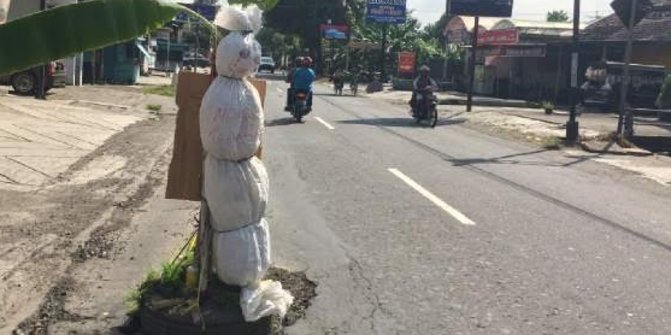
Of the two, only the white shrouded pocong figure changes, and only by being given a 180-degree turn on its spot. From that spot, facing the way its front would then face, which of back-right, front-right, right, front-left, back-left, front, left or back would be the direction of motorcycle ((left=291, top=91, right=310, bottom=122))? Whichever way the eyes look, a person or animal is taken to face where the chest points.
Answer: front-right

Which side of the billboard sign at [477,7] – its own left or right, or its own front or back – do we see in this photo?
front

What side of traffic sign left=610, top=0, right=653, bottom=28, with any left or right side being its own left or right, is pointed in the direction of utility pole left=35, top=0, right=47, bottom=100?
left

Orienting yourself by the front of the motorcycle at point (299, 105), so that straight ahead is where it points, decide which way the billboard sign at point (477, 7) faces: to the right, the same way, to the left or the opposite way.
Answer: the opposite way

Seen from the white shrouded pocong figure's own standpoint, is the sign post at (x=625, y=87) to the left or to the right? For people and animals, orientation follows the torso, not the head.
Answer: on its left

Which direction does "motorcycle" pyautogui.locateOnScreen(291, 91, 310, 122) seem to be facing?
away from the camera

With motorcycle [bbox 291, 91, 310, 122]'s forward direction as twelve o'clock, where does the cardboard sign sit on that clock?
The cardboard sign is roughly at 6 o'clock from the motorcycle.

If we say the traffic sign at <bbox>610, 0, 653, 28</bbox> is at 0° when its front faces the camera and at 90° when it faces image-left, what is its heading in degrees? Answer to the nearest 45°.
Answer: approximately 180°

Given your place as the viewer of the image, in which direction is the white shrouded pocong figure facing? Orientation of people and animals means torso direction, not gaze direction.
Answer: facing the viewer and to the right of the viewer

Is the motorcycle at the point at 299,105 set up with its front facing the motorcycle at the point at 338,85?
yes

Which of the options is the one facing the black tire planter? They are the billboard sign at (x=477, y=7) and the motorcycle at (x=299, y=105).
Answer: the billboard sign

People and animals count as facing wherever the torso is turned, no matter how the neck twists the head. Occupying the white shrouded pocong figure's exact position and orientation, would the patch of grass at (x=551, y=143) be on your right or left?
on your left

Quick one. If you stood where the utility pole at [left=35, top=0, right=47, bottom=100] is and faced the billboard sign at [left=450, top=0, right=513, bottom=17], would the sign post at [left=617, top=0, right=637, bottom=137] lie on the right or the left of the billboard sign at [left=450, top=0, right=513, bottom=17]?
right
